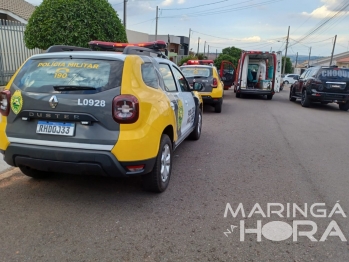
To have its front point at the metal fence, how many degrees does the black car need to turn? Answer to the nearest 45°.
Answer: approximately 90° to its left

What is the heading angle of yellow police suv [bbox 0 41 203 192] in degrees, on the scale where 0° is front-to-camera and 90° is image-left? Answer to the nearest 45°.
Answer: approximately 225°

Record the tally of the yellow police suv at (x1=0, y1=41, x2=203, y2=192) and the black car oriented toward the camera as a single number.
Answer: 0

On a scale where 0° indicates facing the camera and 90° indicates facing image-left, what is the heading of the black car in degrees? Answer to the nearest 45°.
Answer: approximately 135°

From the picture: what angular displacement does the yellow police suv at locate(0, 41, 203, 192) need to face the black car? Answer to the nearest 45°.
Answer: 0° — it already faces it

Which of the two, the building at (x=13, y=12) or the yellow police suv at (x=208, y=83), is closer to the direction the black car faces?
the building

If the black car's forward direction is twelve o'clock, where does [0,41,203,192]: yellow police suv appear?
The yellow police suv is roughly at 8 o'clock from the black car.
